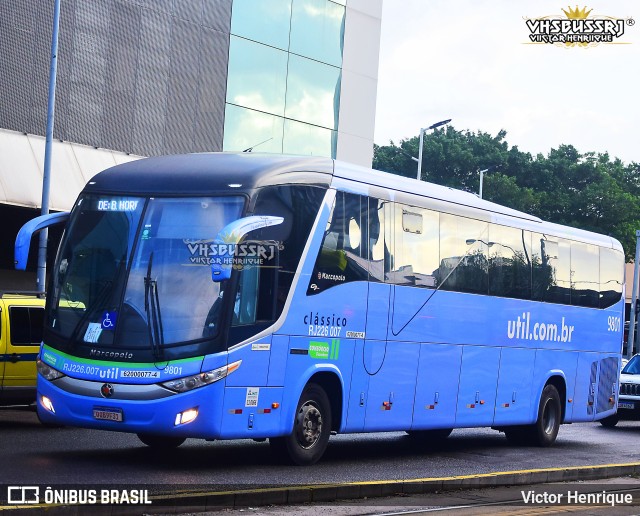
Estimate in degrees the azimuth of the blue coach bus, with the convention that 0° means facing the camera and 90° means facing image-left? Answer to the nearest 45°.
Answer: approximately 45°

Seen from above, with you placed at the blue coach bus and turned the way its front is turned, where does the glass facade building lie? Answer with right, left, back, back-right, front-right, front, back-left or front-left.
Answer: back-right

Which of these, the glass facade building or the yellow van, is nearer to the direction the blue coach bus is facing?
the yellow van

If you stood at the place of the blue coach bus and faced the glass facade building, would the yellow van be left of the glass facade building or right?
left

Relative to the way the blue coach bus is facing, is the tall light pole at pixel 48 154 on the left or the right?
on its right

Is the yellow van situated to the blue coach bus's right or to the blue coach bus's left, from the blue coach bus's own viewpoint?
on its right
